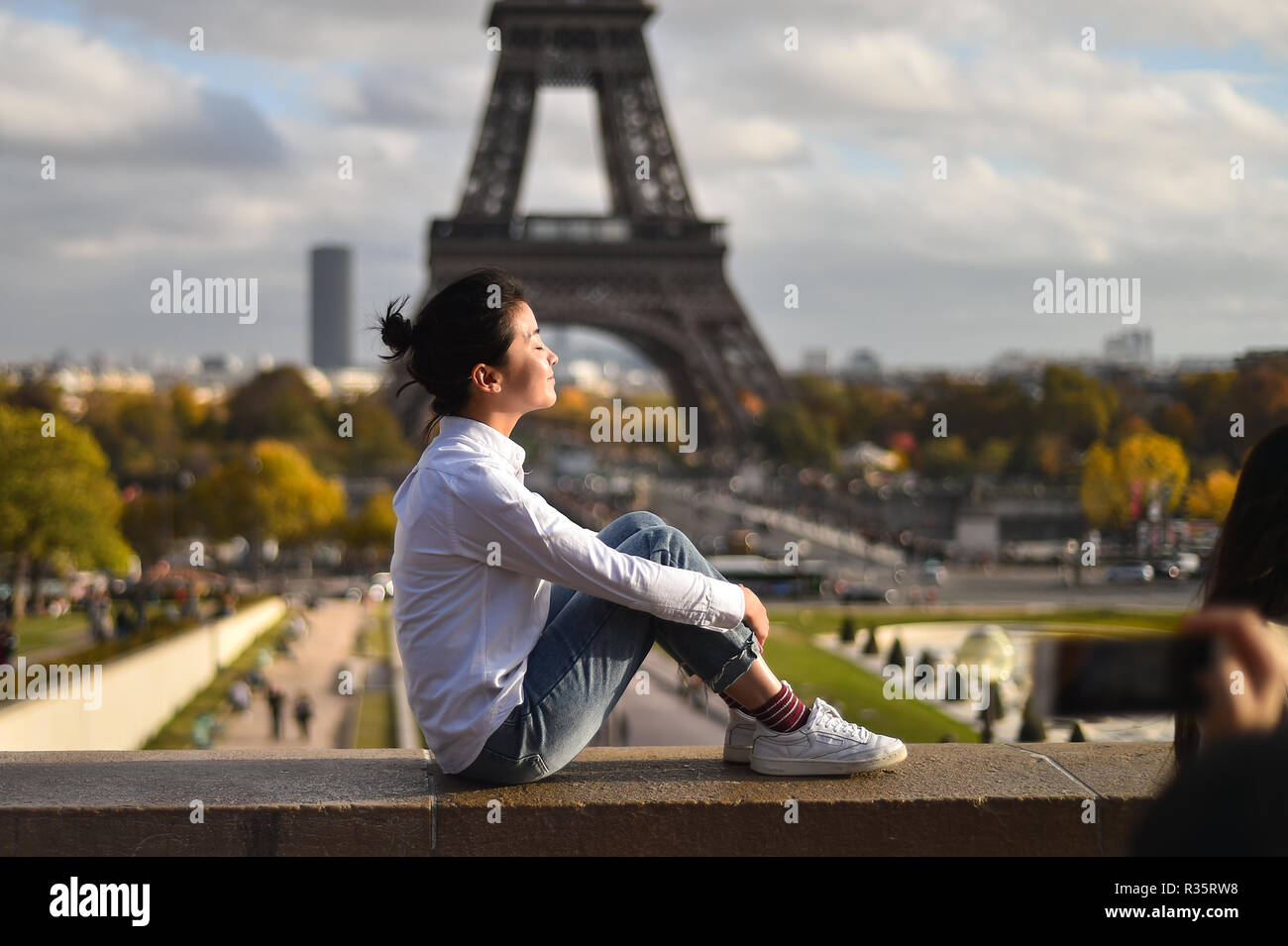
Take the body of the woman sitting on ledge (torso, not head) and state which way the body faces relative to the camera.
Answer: to the viewer's right

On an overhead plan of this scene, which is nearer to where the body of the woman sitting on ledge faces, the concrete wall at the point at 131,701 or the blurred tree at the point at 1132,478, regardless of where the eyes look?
the blurred tree

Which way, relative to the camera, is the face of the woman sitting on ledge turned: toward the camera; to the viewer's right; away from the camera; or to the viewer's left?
to the viewer's right
